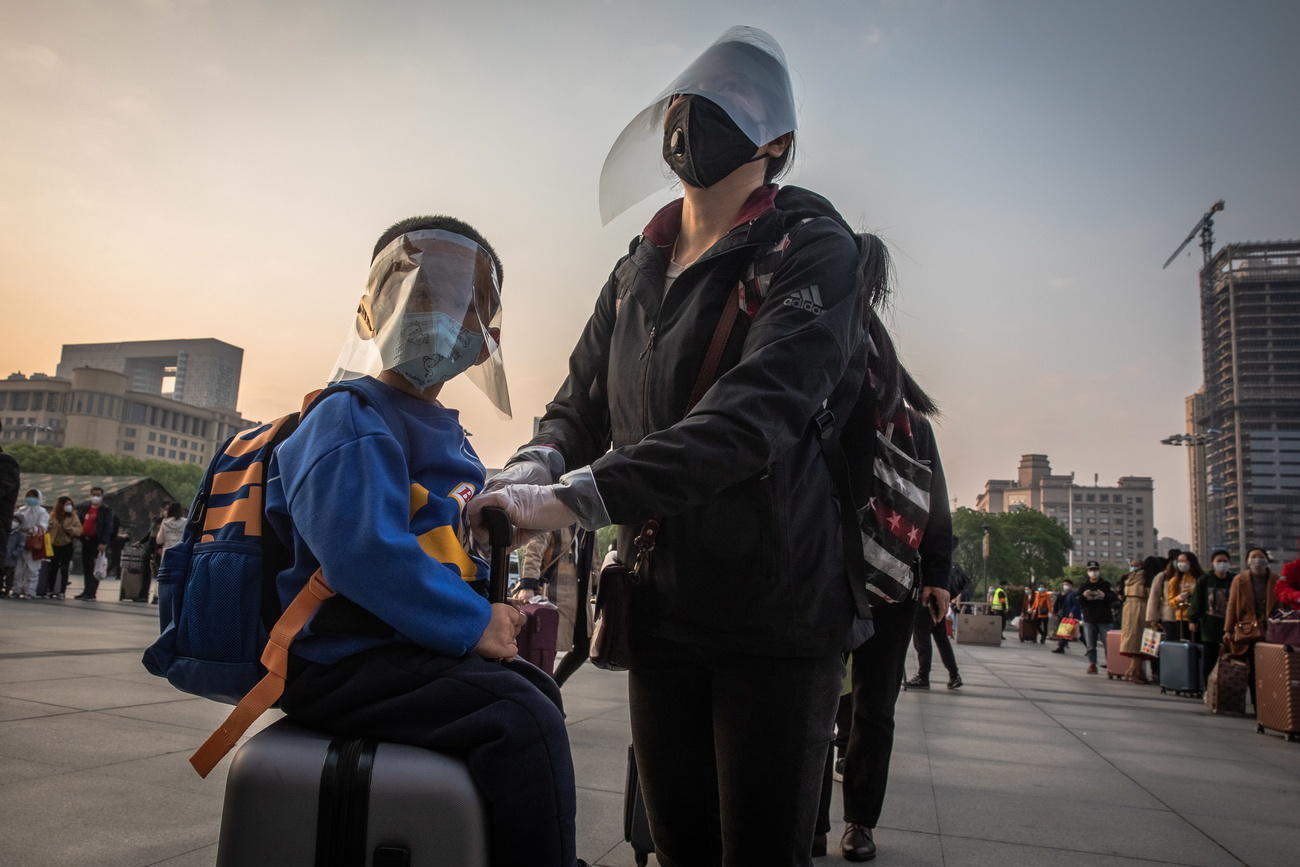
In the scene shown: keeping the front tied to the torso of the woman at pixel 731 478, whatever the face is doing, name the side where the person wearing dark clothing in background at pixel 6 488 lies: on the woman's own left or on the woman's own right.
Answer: on the woman's own right

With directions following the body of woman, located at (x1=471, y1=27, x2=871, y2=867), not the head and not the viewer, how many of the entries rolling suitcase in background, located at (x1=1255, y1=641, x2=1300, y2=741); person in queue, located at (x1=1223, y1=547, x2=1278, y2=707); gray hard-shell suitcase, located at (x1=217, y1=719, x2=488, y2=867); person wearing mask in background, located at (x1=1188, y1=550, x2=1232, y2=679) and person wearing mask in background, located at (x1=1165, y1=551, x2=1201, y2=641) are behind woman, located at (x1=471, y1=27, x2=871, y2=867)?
4

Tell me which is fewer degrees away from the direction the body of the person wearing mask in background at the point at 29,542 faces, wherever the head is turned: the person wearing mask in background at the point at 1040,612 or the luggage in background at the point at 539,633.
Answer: the luggage in background

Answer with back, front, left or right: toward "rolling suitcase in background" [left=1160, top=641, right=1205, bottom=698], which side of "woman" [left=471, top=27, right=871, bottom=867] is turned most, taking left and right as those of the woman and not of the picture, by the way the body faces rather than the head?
back

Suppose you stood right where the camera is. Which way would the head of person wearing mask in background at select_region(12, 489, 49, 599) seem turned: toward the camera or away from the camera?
toward the camera

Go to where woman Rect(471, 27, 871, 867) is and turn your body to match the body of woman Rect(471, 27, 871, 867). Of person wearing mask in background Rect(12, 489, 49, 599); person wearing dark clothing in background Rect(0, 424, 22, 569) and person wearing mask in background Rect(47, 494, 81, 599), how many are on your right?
3

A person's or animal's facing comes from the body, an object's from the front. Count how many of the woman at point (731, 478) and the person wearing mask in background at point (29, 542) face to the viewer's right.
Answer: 0

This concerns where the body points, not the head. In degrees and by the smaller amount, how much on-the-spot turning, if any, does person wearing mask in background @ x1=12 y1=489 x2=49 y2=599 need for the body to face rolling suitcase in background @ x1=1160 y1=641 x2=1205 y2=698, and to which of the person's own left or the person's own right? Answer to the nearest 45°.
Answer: approximately 45° to the person's own left

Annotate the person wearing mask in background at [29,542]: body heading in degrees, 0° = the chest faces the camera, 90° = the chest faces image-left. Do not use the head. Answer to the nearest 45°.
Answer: approximately 0°

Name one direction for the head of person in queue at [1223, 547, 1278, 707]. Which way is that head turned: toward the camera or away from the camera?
toward the camera

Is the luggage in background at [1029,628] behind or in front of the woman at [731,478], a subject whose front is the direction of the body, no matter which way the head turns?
behind

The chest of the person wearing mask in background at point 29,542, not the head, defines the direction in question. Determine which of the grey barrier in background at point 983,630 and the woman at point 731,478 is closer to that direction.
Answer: the woman

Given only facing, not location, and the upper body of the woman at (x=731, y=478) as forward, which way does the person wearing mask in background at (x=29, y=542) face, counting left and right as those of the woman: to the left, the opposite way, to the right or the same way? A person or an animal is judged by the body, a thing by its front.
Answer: to the left

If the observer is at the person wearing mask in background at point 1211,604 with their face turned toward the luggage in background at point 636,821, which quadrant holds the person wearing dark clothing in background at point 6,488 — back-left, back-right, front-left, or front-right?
front-right

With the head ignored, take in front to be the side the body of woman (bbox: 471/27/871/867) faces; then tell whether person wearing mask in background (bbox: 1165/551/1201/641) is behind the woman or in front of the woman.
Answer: behind

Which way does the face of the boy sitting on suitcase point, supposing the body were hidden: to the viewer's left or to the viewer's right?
to the viewer's right

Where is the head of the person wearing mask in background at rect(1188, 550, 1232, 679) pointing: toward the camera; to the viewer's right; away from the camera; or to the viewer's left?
toward the camera
